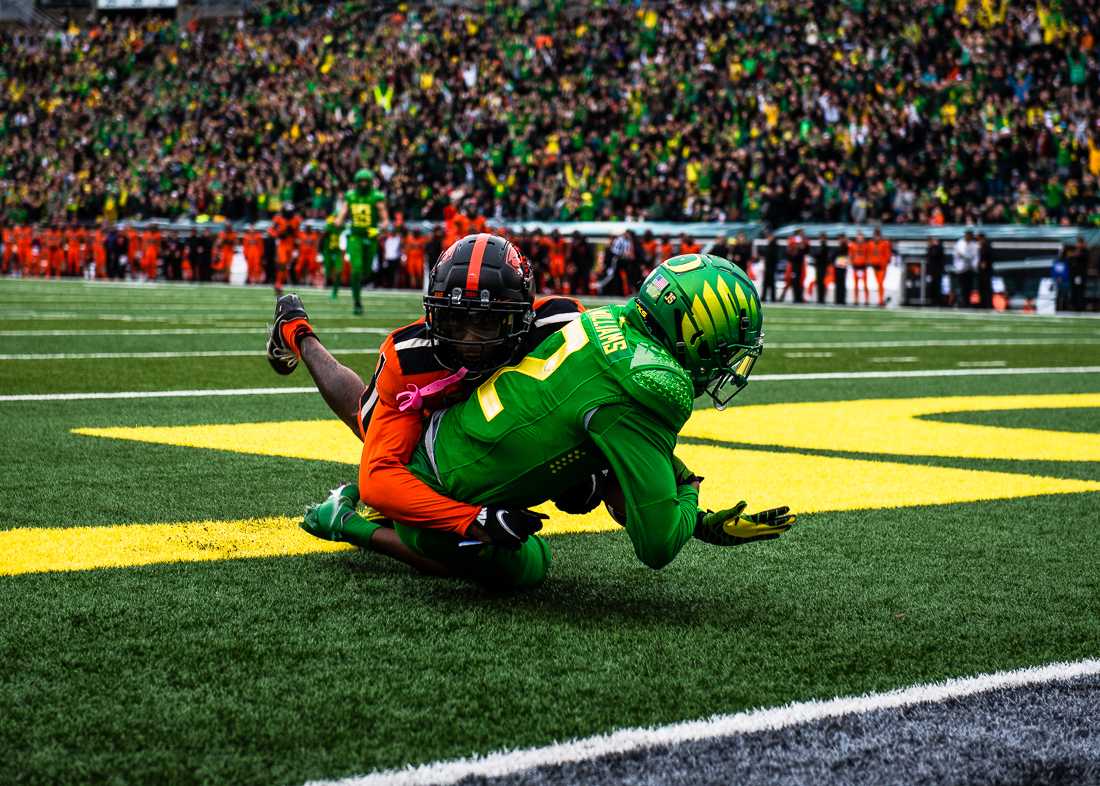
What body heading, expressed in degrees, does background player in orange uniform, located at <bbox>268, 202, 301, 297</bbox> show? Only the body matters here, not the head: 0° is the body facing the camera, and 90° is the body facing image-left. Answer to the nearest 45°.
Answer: approximately 0°

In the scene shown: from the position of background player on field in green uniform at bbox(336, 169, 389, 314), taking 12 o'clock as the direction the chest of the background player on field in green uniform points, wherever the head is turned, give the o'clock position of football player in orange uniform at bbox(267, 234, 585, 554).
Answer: The football player in orange uniform is roughly at 12 o'clock from the background player on field in green uniform.

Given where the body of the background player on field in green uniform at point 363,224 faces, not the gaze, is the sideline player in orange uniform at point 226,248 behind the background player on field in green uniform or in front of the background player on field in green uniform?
behind

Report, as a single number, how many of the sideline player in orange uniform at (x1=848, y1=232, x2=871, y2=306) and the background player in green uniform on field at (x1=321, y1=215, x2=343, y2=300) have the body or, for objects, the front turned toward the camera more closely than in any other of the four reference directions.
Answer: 2

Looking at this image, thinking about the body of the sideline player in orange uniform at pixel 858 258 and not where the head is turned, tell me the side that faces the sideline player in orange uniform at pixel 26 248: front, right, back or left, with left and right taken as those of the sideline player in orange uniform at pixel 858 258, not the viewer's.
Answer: right

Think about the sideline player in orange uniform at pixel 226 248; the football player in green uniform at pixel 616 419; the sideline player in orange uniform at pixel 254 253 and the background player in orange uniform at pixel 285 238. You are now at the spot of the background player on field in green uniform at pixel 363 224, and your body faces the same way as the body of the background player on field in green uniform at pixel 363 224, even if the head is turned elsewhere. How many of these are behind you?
3

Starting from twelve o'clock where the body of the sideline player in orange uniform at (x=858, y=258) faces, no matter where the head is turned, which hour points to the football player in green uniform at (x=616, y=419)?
The football player in green uniform is roughly at 12 o'clock from the sideline player in orange uniform.

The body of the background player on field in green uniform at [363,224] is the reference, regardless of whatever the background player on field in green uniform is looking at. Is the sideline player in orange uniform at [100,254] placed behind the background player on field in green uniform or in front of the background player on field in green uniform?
behind

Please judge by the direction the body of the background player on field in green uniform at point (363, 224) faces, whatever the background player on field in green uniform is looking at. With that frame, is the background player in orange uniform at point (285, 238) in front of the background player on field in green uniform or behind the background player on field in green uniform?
behind

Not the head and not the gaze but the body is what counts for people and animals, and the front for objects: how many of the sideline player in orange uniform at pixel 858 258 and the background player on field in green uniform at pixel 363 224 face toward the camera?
2

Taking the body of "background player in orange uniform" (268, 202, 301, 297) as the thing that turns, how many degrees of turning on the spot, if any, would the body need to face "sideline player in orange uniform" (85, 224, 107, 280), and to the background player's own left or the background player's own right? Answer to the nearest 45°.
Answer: approximately 135° to the background player's own right
